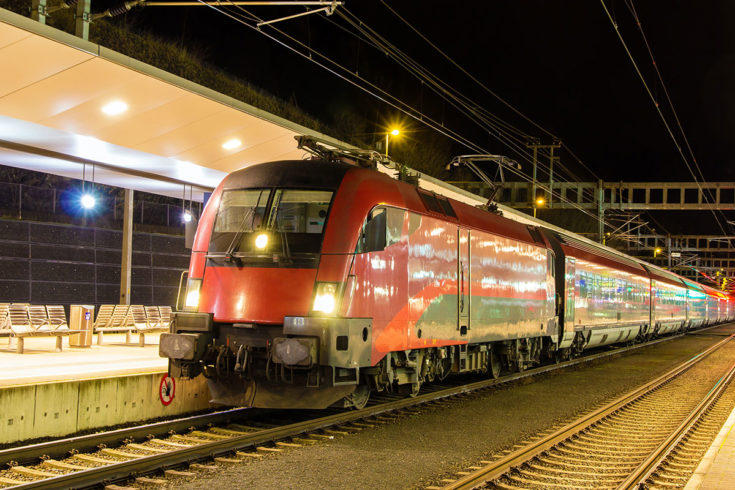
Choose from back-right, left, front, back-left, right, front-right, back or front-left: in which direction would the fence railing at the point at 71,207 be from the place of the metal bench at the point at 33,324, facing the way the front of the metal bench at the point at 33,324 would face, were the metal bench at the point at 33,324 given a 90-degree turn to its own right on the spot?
back-right

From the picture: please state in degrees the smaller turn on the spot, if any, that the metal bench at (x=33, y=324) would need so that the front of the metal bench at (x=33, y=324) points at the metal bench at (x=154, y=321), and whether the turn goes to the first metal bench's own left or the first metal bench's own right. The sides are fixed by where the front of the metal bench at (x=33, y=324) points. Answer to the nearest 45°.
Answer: approximately 90° to the first metal bench's own left

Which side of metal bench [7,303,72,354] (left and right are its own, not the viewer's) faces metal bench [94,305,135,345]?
left

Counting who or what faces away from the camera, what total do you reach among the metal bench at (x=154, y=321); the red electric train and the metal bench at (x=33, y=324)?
0

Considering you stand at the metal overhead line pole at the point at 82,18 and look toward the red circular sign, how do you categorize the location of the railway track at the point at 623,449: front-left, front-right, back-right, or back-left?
front-left

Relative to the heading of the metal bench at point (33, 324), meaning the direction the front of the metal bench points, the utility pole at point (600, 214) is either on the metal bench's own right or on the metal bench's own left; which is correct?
on the metal bench's own left

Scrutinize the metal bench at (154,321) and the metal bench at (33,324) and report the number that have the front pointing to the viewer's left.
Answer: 0

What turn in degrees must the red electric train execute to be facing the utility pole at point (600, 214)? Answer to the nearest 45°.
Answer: approximately 135° to its right

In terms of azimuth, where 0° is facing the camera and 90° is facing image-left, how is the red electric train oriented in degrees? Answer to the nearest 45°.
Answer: approximately 45°

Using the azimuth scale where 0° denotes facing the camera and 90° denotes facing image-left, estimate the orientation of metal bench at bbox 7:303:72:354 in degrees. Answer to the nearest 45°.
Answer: approximately 315°

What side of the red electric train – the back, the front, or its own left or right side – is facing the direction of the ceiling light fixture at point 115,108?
front

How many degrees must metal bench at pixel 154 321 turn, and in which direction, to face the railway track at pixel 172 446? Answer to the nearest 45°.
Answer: approximately 45° to its right

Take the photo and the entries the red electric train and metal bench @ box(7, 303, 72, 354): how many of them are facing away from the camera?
0

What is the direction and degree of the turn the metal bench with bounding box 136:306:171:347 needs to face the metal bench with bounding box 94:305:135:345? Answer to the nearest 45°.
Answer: approximately 90° to its right

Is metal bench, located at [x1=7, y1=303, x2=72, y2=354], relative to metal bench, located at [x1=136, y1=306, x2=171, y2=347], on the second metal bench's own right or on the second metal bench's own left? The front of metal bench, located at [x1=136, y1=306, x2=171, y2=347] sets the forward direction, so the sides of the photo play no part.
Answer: on the second metal bench's own right

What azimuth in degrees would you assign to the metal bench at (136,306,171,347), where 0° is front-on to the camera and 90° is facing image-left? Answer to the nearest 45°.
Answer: approximately 315°

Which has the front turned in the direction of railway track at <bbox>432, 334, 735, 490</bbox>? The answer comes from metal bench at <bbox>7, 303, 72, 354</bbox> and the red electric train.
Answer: the metal bench

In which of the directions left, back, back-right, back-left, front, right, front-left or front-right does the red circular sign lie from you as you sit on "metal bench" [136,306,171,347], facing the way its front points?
front-right
